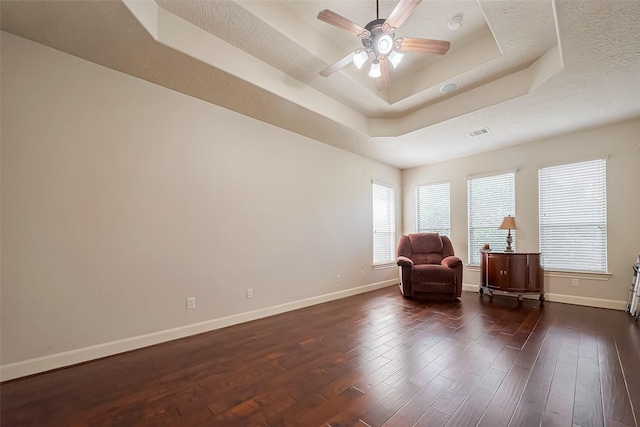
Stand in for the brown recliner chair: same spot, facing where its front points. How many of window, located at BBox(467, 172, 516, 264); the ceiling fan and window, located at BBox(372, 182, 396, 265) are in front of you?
1

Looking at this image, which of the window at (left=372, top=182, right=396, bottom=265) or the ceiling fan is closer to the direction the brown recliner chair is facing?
the ceiling fan

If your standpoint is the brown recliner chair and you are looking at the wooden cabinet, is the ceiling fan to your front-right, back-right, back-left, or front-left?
back-right

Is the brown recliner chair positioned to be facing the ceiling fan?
yes

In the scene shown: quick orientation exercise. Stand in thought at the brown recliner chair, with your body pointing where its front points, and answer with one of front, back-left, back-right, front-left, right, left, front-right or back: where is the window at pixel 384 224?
back-right

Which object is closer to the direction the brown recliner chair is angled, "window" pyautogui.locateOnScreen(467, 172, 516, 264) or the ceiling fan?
the ceiling fan

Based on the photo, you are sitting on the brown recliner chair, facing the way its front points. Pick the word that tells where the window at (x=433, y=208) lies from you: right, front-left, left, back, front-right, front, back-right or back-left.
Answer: back

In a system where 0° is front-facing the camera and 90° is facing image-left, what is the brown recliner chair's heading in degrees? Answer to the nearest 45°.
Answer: approximately 0°

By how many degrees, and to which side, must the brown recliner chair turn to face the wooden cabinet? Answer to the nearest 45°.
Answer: approximately 90° to its left

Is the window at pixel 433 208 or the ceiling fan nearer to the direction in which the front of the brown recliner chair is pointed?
the ceiling fan

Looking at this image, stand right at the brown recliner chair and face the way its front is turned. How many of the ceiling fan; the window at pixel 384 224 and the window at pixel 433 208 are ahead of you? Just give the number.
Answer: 1

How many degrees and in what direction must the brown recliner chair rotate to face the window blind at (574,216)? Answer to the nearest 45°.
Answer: approximately 90° to its left

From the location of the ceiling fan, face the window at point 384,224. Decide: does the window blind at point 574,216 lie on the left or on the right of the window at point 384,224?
right

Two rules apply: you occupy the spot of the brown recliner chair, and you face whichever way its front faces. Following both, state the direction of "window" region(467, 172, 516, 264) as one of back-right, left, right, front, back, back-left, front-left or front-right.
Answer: back-left
